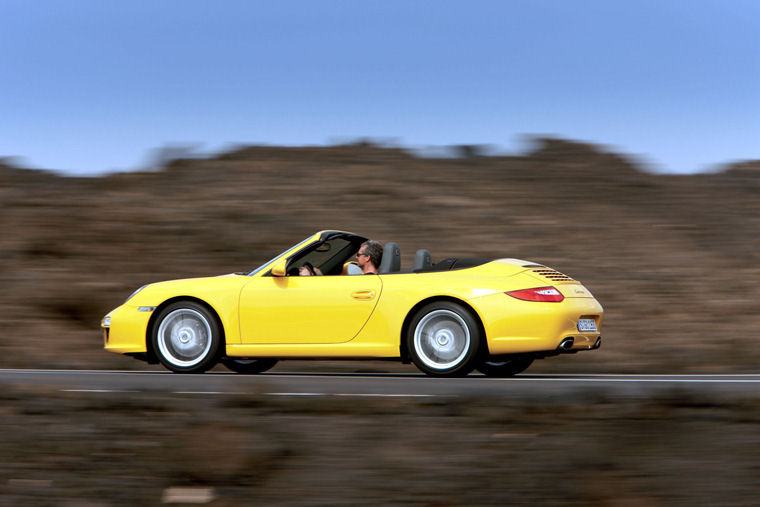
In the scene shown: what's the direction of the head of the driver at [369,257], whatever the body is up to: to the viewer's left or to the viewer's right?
to the viewer's left

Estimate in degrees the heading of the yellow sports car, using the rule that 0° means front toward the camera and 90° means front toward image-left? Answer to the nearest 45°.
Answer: approximately 90°

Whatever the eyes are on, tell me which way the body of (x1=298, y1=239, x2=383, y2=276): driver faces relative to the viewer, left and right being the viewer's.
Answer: facing to the left of the viewer
